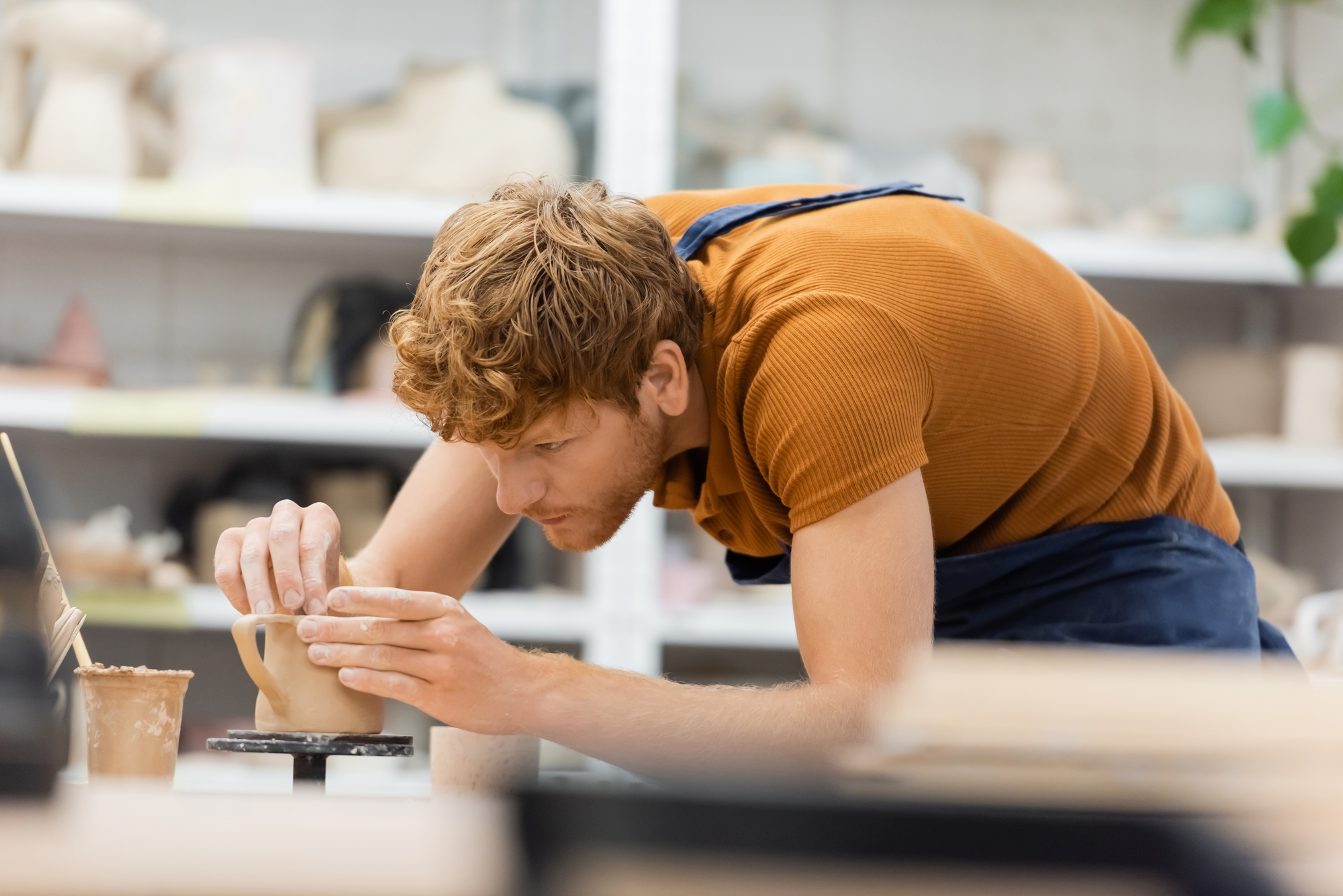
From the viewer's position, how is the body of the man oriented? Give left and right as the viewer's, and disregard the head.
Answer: facing to the left of the viewer

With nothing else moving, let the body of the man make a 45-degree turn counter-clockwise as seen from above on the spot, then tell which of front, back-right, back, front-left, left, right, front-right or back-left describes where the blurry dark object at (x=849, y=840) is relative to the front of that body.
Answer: front-left
